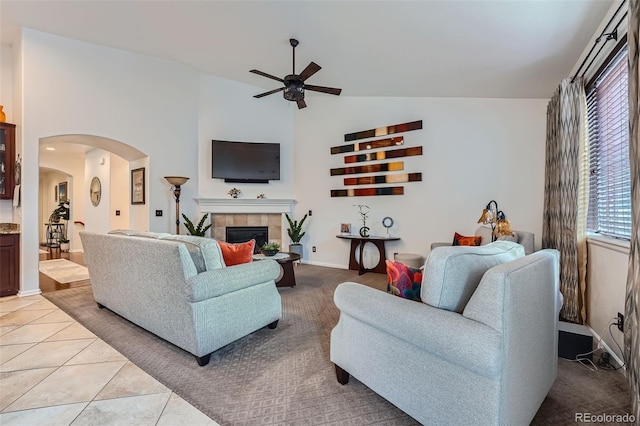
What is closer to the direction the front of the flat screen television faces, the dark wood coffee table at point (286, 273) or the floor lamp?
the dark wood coffee table

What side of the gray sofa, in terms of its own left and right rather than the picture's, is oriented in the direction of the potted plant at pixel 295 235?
front

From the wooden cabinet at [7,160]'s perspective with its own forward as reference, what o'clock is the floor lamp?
The floor lamp is roughly at 11 o'clock from the wooden cabinet.

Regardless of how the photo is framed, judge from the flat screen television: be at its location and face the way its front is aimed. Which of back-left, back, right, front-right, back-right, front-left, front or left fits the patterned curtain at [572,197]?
front-left

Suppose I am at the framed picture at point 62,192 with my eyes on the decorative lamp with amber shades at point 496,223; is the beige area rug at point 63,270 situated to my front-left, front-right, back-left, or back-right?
front-right

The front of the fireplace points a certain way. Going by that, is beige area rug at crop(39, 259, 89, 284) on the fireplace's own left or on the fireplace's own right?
on the fireplace's own right

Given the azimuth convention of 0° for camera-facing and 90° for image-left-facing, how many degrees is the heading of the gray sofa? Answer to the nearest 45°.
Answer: approximately 225°

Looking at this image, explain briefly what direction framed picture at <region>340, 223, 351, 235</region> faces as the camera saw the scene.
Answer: facing the viewer

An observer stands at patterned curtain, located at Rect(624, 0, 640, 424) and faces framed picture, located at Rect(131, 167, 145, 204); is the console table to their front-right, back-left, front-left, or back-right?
front-right

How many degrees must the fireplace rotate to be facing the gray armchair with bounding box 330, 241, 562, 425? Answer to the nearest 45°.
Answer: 0° — it already faces it

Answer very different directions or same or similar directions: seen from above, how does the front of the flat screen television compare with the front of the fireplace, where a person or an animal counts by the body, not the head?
same or similar directions

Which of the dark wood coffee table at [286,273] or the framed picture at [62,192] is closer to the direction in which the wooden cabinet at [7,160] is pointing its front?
the dark wood coffee table

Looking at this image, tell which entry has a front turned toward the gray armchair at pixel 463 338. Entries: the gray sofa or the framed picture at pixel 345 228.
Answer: the framed picture

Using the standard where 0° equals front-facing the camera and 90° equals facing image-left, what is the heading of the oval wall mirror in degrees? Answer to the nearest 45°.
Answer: approximately 315°

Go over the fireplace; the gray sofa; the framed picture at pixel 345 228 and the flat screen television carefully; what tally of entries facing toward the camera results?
3

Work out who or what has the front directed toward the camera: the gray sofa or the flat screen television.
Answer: the flat screen television

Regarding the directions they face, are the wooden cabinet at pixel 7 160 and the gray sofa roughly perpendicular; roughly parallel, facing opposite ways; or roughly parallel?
roughly perpendicular

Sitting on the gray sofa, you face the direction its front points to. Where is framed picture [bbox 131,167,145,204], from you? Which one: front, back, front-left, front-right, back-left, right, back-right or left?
front-left
